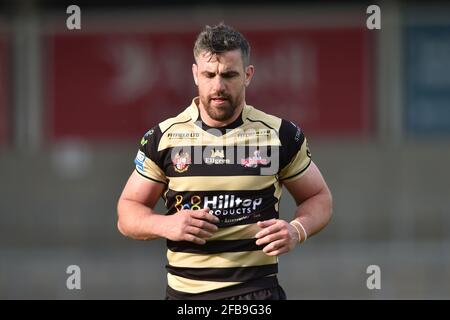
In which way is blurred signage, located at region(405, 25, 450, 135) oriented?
toward the camera

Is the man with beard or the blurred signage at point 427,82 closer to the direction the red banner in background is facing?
the man with beard

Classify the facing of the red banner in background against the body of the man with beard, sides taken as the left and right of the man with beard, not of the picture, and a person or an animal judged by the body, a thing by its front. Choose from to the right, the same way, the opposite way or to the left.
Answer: the same way

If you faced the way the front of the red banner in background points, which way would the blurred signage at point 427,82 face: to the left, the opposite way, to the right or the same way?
the same way

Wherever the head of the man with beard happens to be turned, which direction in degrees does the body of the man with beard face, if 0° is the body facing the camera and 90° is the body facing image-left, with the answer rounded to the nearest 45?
approximately 0°

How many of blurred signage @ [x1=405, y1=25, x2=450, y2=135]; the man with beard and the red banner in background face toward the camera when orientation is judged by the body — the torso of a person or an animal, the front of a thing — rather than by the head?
3

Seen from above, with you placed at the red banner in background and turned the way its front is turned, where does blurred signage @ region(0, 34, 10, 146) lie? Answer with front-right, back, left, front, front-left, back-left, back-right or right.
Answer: right

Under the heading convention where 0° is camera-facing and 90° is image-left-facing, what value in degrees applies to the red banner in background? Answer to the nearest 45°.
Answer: approximately 0°

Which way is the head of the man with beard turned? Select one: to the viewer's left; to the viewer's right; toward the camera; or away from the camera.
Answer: toward the camera

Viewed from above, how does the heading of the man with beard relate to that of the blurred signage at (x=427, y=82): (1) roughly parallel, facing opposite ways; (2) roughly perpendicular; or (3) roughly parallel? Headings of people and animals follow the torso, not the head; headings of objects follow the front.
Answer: roughly parallel

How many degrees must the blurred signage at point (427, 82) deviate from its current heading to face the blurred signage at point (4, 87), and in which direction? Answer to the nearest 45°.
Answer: approximately 90° to its right

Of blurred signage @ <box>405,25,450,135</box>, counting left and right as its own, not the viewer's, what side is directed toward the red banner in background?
right

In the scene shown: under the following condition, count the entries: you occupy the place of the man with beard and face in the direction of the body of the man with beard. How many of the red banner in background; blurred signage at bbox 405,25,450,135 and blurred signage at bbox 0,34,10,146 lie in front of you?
0

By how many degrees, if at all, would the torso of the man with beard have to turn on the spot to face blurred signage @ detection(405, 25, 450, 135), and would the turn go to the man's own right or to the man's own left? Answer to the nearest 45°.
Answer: approximately 180°

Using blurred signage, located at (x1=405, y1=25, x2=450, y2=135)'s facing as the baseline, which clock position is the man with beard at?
The man with beard is roughly at 12 o'clock from the blurred signage.

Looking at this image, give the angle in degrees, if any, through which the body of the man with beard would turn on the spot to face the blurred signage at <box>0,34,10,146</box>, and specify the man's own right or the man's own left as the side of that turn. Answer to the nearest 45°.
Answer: approximately 180°

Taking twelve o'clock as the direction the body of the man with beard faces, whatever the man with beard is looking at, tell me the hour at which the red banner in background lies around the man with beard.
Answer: The red banner in background is roughly at 6 o'clock from the man with beard.
